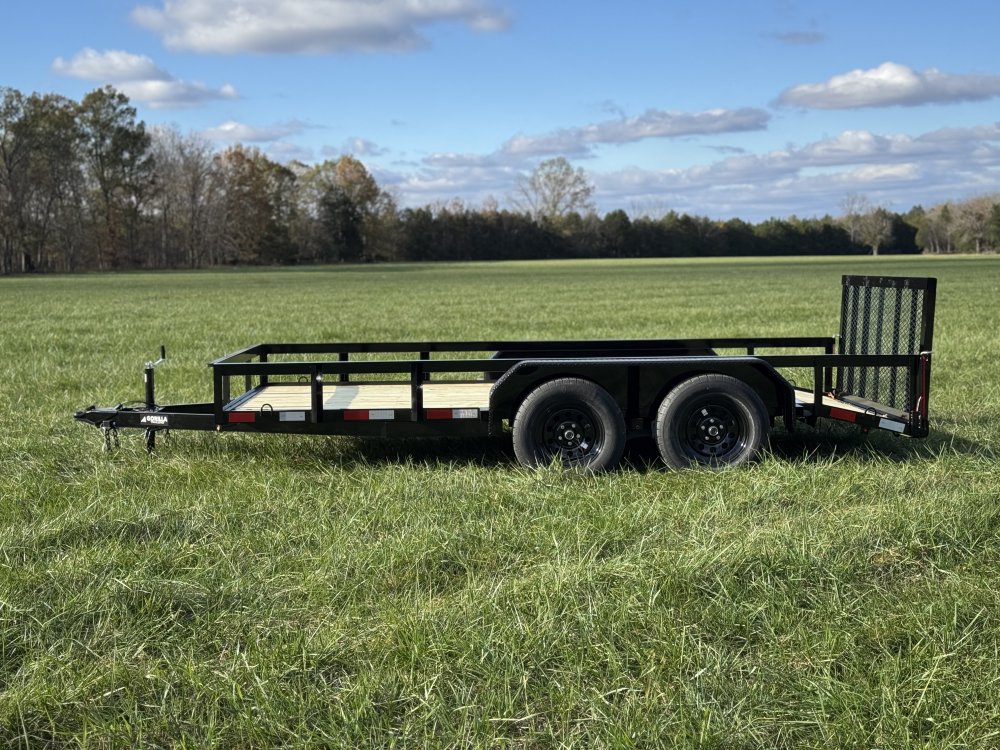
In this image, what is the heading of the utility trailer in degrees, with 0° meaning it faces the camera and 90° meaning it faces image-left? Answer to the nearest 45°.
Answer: approximately 90°
